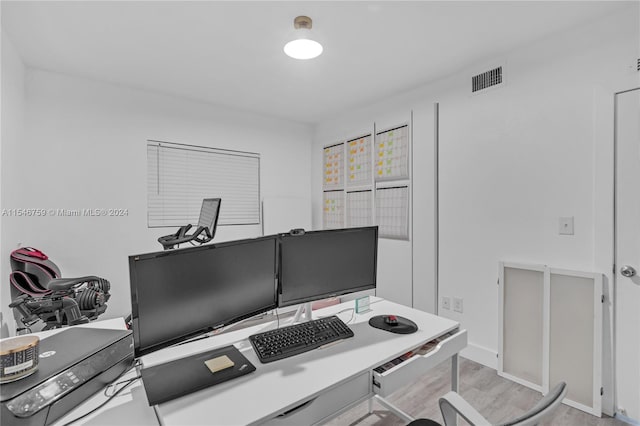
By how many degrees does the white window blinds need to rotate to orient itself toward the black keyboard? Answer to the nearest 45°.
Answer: approximately 45° to its right

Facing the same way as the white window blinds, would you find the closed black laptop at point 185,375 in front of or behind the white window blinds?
in front

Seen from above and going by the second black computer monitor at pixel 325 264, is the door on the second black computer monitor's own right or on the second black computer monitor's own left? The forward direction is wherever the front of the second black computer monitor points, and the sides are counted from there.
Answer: on the second black computer monitor's own left

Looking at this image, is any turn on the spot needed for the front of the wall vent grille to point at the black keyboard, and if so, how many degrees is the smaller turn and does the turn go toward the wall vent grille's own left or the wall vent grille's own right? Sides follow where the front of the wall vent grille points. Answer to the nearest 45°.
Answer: approximately 45° to the wall vent grille's own left

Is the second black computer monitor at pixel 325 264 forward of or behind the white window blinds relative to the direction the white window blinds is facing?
forward

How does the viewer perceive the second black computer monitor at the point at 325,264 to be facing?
facing the viewer and to the right of the viewer

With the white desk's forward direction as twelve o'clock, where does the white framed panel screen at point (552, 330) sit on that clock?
The white framed panel screen is roughly at 10 o'clock from the white desk.

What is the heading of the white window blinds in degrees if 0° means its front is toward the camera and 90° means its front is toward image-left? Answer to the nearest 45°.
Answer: approximately 315°

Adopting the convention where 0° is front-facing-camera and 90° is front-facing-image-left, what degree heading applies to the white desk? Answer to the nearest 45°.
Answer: approximately 315°
